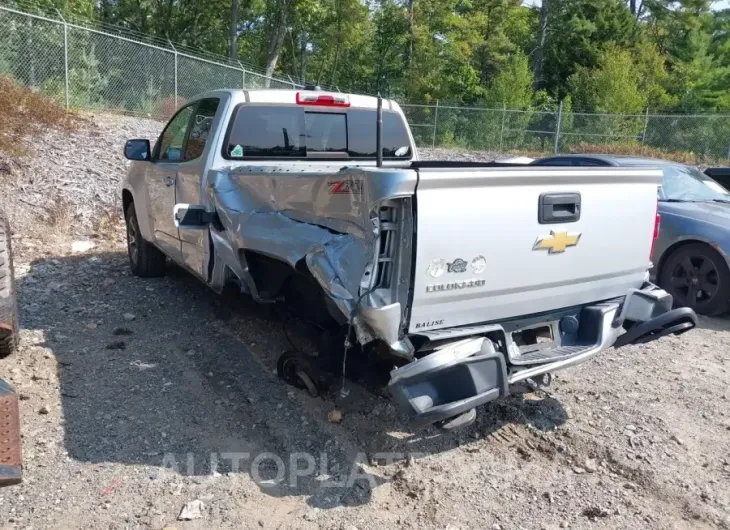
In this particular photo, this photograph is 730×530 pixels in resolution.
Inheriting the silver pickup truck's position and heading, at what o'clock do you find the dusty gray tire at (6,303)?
The dusty gray tire is roughly at 9 o'clock from the silver pickup truck.

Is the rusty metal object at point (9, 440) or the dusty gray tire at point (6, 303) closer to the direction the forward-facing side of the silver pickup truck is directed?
the dusty gray tire

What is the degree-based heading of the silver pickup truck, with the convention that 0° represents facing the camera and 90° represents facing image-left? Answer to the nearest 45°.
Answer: approximately 135°

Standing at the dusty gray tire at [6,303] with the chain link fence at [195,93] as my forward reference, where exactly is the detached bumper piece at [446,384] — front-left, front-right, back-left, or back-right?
back-right

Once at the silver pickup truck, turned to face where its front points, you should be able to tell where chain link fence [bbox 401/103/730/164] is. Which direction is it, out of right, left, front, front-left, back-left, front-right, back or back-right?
front-right

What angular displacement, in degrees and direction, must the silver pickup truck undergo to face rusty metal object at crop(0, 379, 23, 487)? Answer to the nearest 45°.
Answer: approximately 90° to its left
